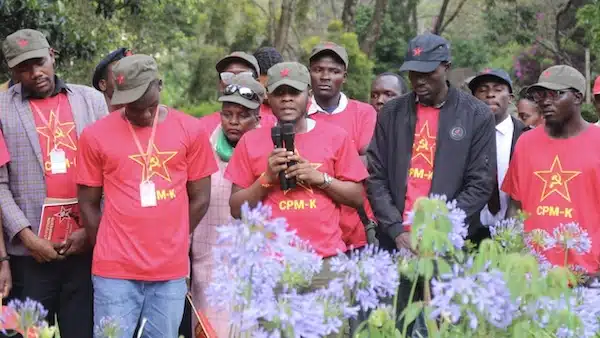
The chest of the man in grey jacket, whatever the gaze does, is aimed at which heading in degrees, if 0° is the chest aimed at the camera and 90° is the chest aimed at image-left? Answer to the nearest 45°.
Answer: approximately 315°

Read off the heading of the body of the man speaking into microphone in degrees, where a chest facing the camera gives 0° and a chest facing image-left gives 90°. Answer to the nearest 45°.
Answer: approximately 0°

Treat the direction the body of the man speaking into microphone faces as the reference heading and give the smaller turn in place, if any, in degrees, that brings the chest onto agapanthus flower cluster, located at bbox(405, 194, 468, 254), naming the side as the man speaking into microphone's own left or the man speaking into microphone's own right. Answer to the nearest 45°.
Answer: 0° — they already face it

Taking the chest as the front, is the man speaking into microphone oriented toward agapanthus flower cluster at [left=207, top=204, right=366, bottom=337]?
yes

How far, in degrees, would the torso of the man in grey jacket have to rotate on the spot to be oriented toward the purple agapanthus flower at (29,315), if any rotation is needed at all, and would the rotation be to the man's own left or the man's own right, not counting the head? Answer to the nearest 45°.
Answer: approximately 45° to the man's own right
